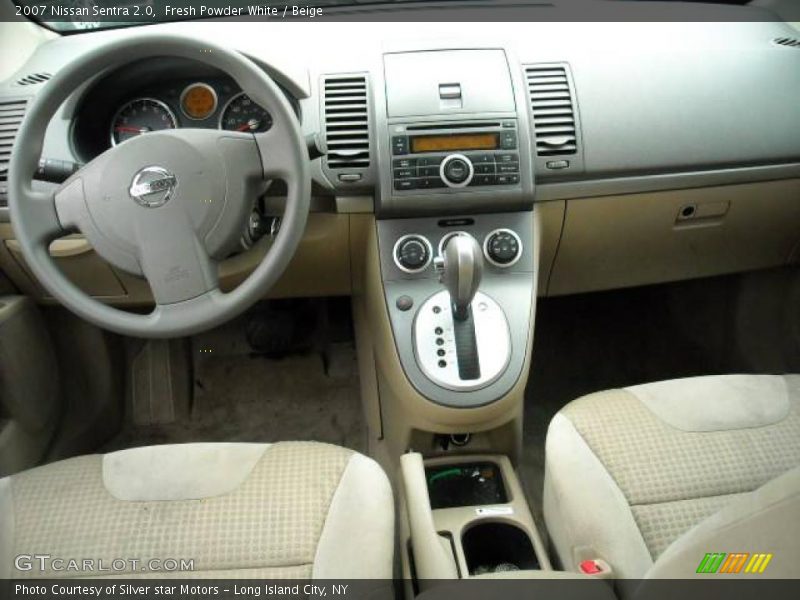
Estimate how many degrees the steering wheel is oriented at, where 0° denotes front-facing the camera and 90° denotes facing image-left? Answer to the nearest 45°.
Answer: approximately 0°

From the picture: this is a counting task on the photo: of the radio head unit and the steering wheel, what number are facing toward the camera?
2
